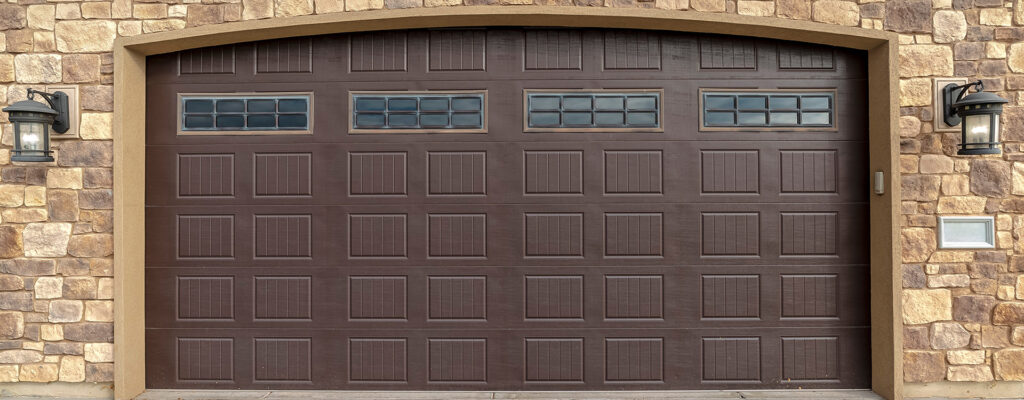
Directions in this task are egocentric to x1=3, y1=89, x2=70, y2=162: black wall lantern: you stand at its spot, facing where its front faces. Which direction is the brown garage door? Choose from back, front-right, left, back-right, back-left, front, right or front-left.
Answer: left

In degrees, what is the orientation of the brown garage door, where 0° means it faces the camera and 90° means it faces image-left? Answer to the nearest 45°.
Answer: approximately 0°

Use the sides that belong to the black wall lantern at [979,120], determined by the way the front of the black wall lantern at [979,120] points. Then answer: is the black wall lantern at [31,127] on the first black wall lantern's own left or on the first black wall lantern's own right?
on the first black wall lantern's own right

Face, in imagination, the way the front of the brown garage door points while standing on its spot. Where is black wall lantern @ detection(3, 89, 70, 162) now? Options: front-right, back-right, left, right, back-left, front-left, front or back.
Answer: right

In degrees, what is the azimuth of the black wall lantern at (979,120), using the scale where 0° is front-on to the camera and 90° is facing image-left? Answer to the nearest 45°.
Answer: approximately 315°

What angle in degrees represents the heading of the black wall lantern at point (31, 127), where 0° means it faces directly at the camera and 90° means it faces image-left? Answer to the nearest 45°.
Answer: approximately 45°

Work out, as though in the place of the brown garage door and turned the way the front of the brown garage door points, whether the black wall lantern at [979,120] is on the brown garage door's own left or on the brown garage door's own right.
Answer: on the brown garage door's own left
